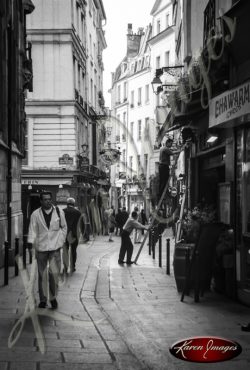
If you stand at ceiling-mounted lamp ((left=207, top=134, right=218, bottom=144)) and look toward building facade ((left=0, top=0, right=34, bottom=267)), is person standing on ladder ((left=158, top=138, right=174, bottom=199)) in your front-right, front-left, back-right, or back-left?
front-right

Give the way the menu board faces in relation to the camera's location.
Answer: facing the viewer and to the left of the viewer

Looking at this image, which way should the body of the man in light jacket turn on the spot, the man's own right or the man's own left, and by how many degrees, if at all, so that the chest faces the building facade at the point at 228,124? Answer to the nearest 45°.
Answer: approximately 90° to the man's own left

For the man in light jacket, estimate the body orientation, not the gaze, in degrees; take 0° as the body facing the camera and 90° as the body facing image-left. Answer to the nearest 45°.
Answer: approximately 0°
